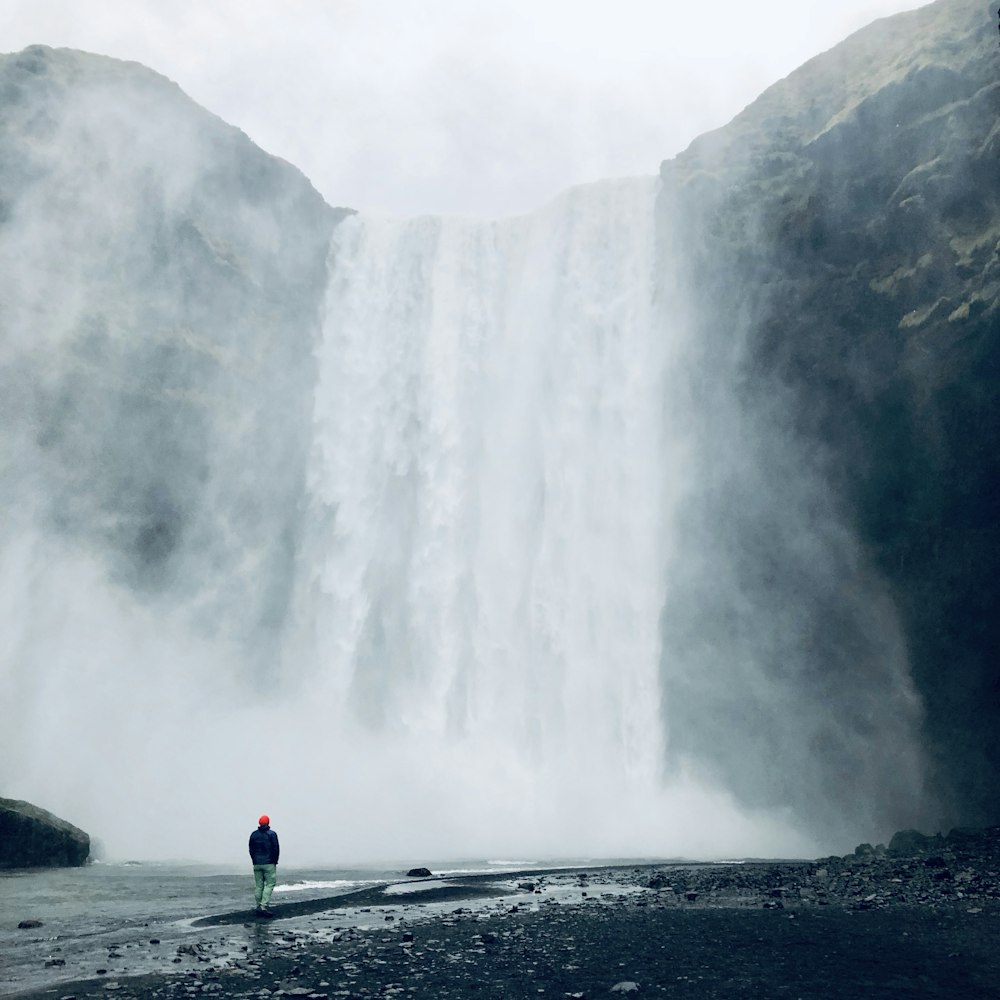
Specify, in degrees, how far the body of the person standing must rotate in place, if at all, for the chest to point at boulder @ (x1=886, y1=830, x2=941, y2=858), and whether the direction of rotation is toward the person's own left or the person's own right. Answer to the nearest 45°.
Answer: approximately 90° to the person's own right

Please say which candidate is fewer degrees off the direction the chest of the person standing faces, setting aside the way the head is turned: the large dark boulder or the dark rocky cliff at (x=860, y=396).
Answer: the large dark boulder

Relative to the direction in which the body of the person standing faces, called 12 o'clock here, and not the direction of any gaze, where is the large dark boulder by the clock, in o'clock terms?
The large dark boulder is roughly at 11 o'clock from the person standing.

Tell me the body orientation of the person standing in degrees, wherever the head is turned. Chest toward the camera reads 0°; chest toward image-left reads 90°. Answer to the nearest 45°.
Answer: approximately 180°

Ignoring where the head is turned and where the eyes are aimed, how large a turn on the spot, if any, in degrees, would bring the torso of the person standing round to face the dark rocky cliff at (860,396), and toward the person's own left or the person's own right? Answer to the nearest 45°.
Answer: approximately 45° to the person's own right

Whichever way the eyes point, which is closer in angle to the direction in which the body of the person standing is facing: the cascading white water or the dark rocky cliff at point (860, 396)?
the cascading white water
